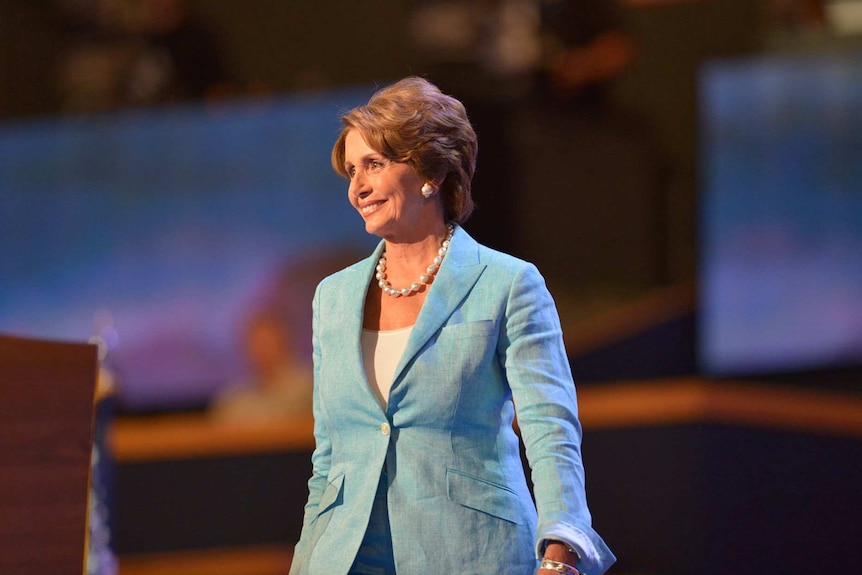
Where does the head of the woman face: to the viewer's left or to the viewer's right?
to the viewer's left

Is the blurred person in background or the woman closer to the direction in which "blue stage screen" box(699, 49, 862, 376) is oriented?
the woman

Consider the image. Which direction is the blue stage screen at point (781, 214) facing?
toward the camera

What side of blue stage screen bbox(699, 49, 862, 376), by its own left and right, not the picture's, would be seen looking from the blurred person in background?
right

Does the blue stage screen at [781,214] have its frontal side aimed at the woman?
yes

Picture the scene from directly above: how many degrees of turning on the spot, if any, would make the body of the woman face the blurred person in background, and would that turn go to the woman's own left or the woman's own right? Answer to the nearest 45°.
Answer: approximately 135° to the woman's own right

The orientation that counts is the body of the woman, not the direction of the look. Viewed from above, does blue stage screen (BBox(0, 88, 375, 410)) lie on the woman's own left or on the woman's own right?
on the woman's own right

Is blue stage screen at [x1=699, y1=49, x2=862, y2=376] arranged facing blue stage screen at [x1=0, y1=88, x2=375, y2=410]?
no

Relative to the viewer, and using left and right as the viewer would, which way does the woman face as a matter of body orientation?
facing the viewer and to the left of the viewer

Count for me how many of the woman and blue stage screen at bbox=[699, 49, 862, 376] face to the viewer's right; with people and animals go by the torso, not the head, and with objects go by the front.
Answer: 0

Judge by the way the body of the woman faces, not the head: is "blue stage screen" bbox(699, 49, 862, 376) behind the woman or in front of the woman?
behind

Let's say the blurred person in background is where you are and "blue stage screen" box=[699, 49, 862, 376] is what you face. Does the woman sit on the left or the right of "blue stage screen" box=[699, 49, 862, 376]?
right

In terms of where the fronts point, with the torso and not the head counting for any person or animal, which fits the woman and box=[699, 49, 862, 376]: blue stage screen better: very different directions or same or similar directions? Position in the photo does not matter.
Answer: same or similar directions
